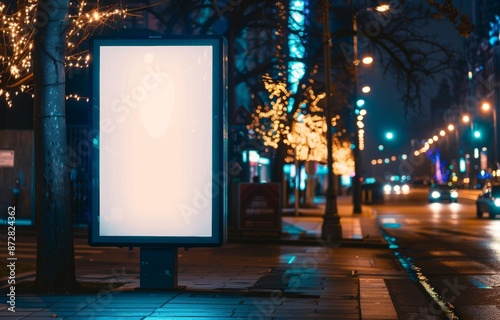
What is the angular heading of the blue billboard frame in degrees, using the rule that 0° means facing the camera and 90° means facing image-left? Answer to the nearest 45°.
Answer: approximately 0°

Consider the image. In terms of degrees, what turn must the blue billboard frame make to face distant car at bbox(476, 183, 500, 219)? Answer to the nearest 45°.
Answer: approximately 135° to its left

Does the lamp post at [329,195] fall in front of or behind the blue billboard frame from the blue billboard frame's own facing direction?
behind

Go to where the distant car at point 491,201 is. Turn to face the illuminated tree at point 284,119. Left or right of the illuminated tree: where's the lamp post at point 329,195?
left

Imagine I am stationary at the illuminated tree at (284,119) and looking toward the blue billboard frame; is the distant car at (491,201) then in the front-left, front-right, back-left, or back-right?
back-left

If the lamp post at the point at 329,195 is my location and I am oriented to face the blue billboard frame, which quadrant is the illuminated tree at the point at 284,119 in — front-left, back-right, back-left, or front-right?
back-right

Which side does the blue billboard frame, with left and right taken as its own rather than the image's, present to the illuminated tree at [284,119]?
back
